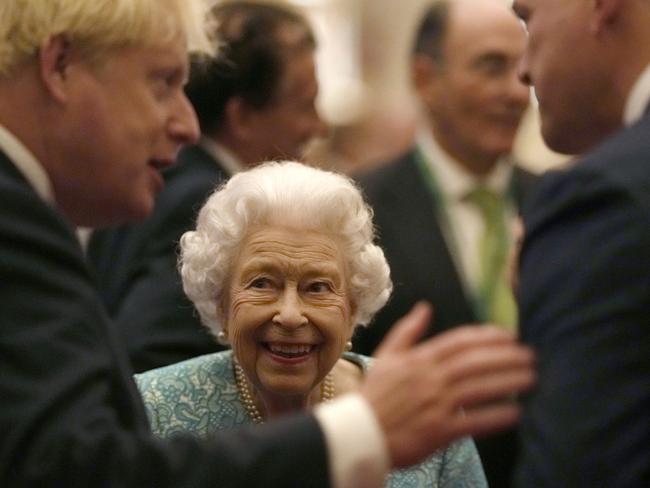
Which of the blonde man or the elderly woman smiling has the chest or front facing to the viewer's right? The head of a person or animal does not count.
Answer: the blonde man

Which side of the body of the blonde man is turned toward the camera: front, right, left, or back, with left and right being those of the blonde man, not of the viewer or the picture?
right

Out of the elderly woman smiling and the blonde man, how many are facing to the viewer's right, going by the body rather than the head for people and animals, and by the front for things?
1

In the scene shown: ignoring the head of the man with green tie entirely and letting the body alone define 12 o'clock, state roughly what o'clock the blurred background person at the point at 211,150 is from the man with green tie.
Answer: The blurred background person is roughly at 4 o'clock from the man with green tie.

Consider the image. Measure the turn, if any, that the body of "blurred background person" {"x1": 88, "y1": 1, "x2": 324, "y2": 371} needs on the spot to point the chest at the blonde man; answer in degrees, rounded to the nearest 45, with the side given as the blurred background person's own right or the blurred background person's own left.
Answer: approximately 135° to the blurred background person's own right

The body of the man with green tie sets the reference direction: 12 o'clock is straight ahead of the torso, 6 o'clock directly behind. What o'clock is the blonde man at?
The blonde man is roughly at 2 o'clock from the man with green tie.

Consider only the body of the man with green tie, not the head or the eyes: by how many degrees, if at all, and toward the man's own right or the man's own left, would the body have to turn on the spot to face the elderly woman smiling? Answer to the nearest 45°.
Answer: approximately 45° to the man's own right

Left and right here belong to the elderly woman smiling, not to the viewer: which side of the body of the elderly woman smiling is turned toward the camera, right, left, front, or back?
front

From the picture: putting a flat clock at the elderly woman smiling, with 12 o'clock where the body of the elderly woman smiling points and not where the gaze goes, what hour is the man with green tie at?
The man with green tie is roughly at 7 o'clock from the elderly woman smiling.

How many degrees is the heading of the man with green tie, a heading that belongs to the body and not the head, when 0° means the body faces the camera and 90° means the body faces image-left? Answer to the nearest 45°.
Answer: approximately 315°

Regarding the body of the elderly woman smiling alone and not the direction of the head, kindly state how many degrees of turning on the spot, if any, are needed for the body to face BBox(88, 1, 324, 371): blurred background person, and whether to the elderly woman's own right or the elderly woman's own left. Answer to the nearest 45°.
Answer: approximately 180°

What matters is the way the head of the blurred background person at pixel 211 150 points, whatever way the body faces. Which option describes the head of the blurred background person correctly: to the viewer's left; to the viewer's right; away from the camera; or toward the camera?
to the viewer's right

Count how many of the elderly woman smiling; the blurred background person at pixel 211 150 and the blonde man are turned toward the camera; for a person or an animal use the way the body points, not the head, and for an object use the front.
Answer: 1

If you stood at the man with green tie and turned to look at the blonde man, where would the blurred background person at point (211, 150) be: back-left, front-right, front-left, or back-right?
front-right
